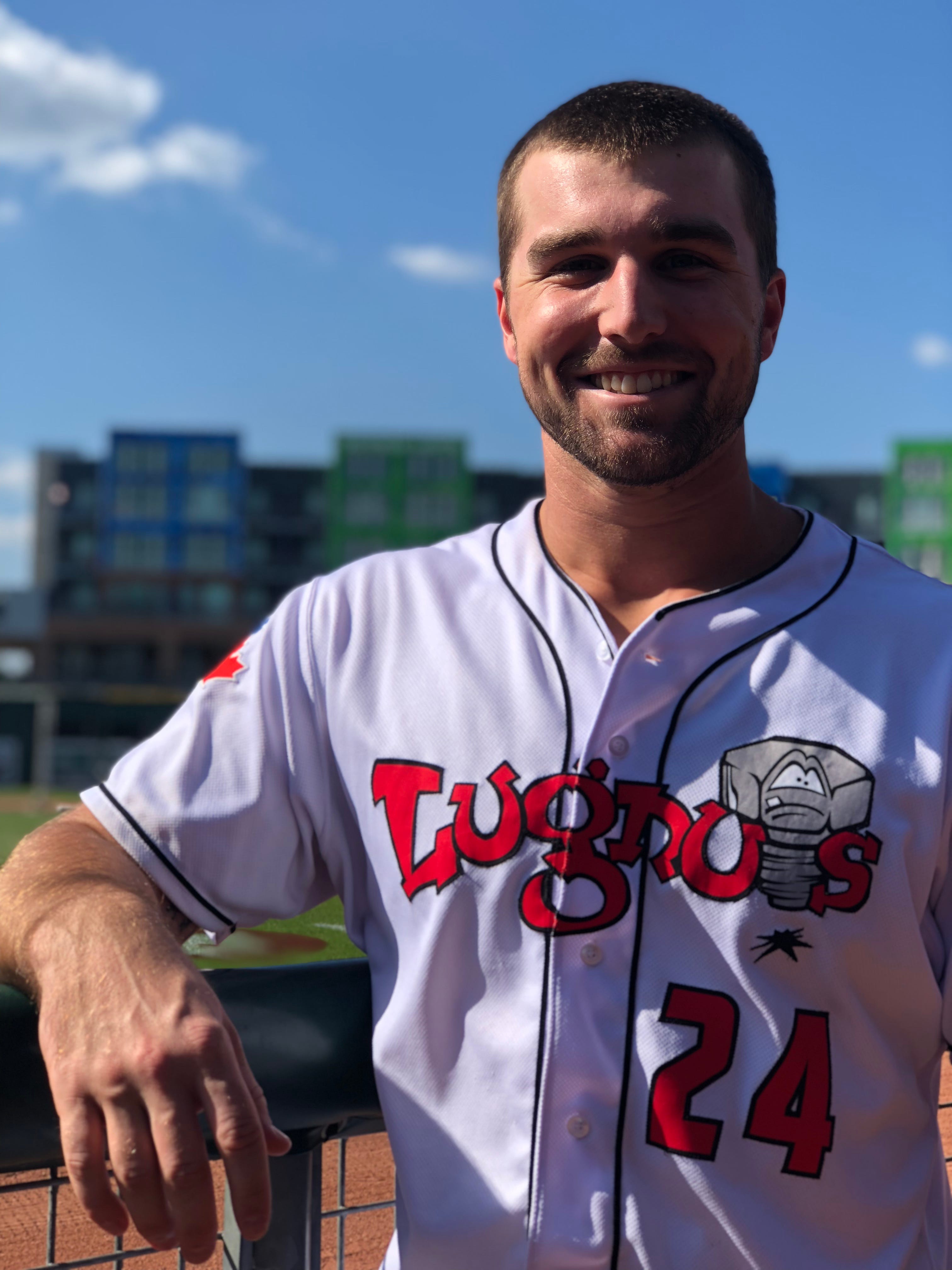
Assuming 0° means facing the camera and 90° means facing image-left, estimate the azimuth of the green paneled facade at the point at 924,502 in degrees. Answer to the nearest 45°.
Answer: approximately 0°

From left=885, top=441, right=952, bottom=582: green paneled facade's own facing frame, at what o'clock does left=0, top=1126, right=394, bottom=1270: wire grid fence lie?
The wire grid fence is roughly at 12 o'clock from the green paneled facade.

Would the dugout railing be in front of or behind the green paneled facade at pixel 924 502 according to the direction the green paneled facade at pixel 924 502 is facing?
in front
